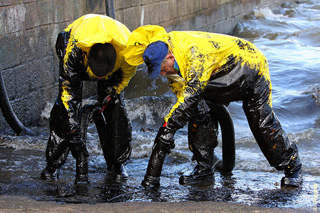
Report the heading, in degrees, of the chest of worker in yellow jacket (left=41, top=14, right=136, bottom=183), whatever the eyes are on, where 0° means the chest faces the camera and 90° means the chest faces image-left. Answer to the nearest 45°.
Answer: approximately 0°

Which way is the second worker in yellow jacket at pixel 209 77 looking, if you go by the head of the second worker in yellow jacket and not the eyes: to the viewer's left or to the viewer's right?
to the viewer's left

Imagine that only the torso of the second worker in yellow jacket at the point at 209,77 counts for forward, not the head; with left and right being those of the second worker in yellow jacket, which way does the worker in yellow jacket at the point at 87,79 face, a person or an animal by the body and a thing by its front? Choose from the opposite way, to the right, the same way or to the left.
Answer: to the left

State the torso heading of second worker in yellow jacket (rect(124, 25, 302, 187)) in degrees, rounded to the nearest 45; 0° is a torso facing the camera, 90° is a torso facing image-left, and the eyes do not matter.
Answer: approximately 90°

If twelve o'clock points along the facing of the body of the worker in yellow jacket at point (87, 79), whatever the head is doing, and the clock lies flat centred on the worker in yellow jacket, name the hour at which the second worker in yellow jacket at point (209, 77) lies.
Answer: The second worker in yellow jacket is roughly at 10 o'clock from the worker in yellow jacket.

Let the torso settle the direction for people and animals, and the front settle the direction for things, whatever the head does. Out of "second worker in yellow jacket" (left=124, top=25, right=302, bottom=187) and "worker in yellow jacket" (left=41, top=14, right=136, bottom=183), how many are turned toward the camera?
1

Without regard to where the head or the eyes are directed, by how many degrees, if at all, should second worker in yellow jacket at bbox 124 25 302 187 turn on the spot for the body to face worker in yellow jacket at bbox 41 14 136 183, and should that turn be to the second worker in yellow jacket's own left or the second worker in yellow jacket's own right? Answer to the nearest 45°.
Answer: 0° — they already face them
